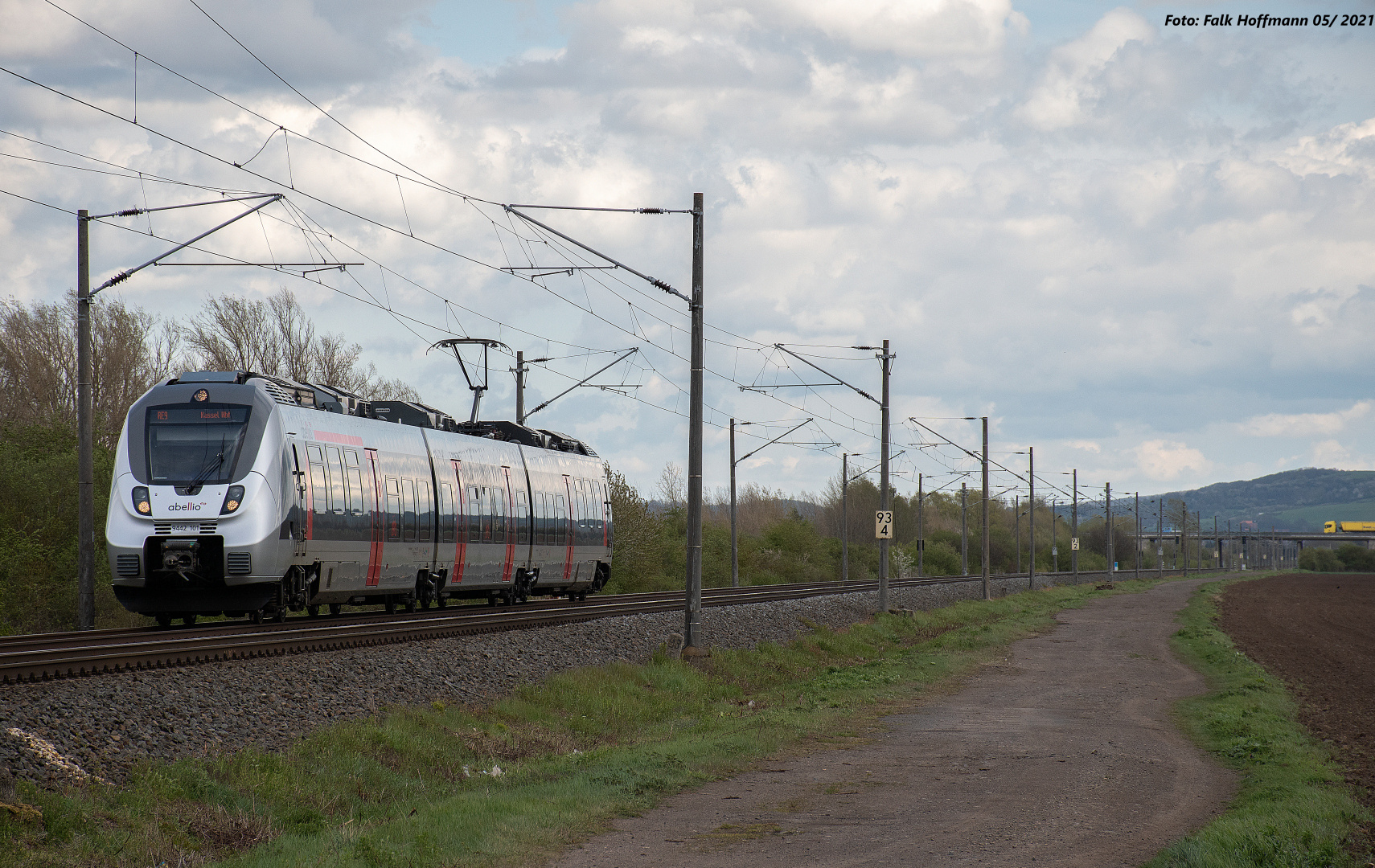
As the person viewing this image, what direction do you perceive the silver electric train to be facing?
facing the viewer and to the left of the viewer
